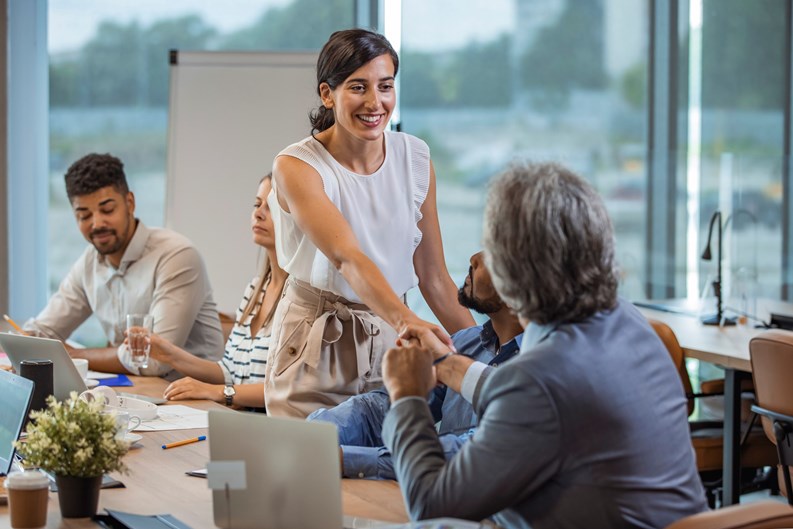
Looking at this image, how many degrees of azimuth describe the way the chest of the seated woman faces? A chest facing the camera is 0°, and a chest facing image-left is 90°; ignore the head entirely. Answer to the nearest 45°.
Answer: approximately 45°

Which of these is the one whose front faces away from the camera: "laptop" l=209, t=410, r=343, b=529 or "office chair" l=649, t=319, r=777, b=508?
the laptop

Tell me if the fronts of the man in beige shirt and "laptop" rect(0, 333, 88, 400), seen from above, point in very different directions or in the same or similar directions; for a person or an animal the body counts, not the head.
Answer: very different directions

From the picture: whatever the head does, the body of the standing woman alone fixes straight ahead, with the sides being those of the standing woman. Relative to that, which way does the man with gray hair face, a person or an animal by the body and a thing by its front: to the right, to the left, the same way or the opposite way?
the opposite way

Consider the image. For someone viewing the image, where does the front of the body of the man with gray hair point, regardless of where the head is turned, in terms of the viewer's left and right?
facing away from the viewer and to the left of the viewer

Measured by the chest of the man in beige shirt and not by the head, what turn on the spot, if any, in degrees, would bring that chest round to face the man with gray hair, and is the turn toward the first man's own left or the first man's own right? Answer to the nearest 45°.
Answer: approximately 45° to the first man's own left

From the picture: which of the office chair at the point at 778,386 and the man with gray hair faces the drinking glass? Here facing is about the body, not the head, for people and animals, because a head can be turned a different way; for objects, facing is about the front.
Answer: the man with gray hair

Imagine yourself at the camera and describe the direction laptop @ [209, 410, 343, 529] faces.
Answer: facing away from the viewer
